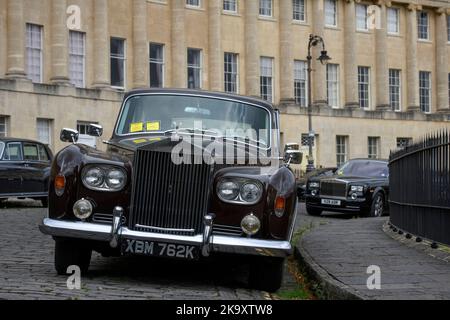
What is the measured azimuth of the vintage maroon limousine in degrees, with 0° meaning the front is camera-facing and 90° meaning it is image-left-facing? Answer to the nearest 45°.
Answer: approximately 0°

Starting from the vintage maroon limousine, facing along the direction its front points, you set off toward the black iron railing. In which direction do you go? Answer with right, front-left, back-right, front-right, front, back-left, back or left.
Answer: back-left

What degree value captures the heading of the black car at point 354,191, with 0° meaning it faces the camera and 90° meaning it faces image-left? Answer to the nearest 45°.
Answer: approximately 45°

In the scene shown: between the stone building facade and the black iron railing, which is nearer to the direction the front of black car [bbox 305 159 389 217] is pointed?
the black iron railing

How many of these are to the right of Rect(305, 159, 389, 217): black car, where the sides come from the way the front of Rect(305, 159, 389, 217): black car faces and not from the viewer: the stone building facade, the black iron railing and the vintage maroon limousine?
1

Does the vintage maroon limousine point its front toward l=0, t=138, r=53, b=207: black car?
no

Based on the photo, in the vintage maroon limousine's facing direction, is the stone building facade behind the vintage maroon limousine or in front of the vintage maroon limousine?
behind

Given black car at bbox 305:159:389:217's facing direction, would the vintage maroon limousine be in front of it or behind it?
in front

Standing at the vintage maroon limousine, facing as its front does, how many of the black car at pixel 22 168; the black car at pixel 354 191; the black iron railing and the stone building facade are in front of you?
0

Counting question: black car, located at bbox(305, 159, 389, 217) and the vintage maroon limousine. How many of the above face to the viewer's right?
0

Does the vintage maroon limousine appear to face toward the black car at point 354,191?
no

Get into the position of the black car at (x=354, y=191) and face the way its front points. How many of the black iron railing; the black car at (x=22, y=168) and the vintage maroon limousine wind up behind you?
0

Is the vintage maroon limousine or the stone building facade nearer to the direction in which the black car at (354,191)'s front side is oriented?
the vintage maroon limousine
